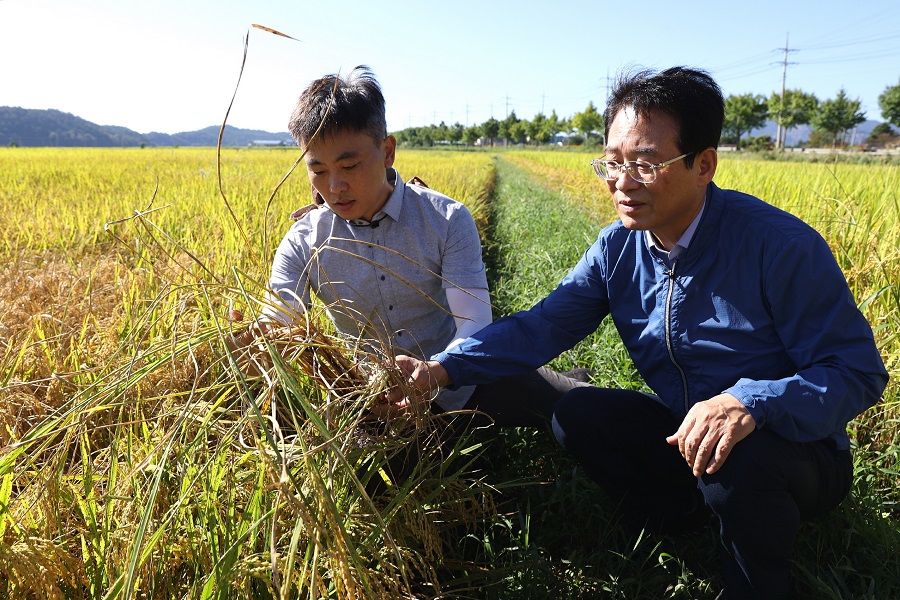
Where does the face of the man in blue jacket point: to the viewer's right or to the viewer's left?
to the viewer's left

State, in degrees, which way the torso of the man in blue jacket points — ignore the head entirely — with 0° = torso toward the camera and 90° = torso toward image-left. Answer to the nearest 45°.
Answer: approximately 45°

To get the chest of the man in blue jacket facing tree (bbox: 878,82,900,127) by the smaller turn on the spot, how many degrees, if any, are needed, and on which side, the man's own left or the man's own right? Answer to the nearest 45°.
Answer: approximately 135° to the man's own right

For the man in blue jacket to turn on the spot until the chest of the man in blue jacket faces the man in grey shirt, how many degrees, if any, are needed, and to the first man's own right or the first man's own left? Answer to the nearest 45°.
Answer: approximately 90° to the first man's own right

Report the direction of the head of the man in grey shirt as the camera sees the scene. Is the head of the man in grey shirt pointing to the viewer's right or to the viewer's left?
to the viewer's left
